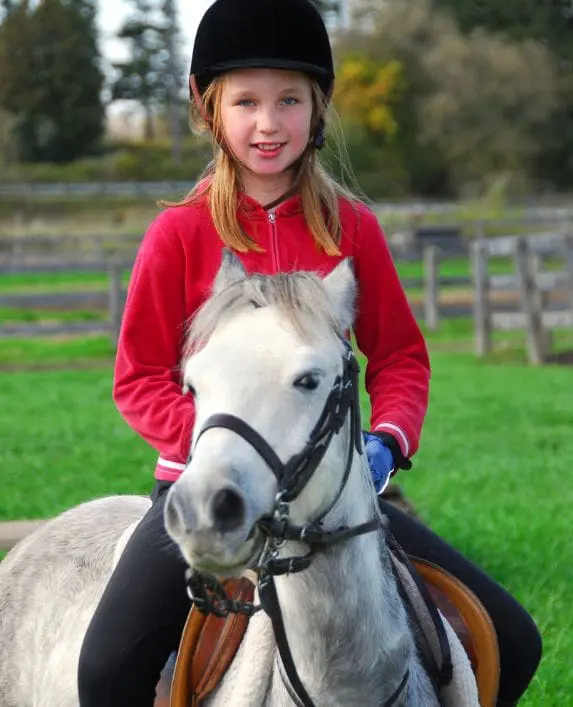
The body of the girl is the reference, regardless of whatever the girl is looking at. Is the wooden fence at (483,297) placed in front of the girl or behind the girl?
behind

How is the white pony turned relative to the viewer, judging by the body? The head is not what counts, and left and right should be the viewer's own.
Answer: facing the viewer and to the right of the viewer

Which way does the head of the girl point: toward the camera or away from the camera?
toward the camera

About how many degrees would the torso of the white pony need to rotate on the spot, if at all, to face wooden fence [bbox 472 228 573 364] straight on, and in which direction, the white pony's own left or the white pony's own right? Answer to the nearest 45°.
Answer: approximately 135° to the white pony's own left

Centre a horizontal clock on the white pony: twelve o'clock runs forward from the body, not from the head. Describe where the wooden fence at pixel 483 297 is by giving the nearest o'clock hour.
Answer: The wooden fence is roughly at 8 o'clock from the white pony.

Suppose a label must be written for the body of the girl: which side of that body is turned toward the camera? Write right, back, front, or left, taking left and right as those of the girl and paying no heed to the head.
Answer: front

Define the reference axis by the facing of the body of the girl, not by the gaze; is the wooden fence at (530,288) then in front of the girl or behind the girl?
behind
